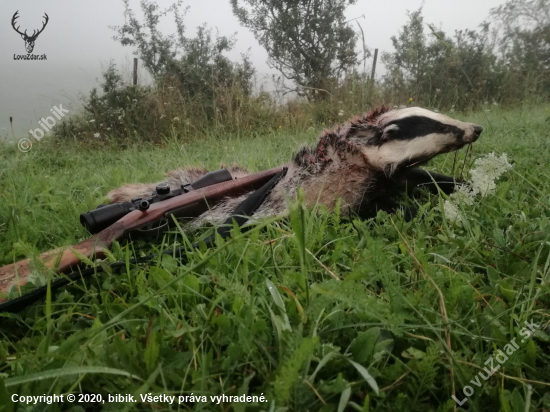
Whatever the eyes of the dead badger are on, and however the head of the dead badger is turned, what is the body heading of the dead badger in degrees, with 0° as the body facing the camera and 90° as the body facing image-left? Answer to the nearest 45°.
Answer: approximately 270°

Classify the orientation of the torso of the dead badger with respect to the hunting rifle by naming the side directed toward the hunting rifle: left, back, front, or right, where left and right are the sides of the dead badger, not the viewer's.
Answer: back

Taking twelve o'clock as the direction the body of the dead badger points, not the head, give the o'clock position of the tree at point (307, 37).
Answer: The tree is roughly at 9 o'clock from the dead badger.

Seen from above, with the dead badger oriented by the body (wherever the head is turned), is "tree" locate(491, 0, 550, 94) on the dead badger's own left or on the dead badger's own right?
on the dead badger's own left
